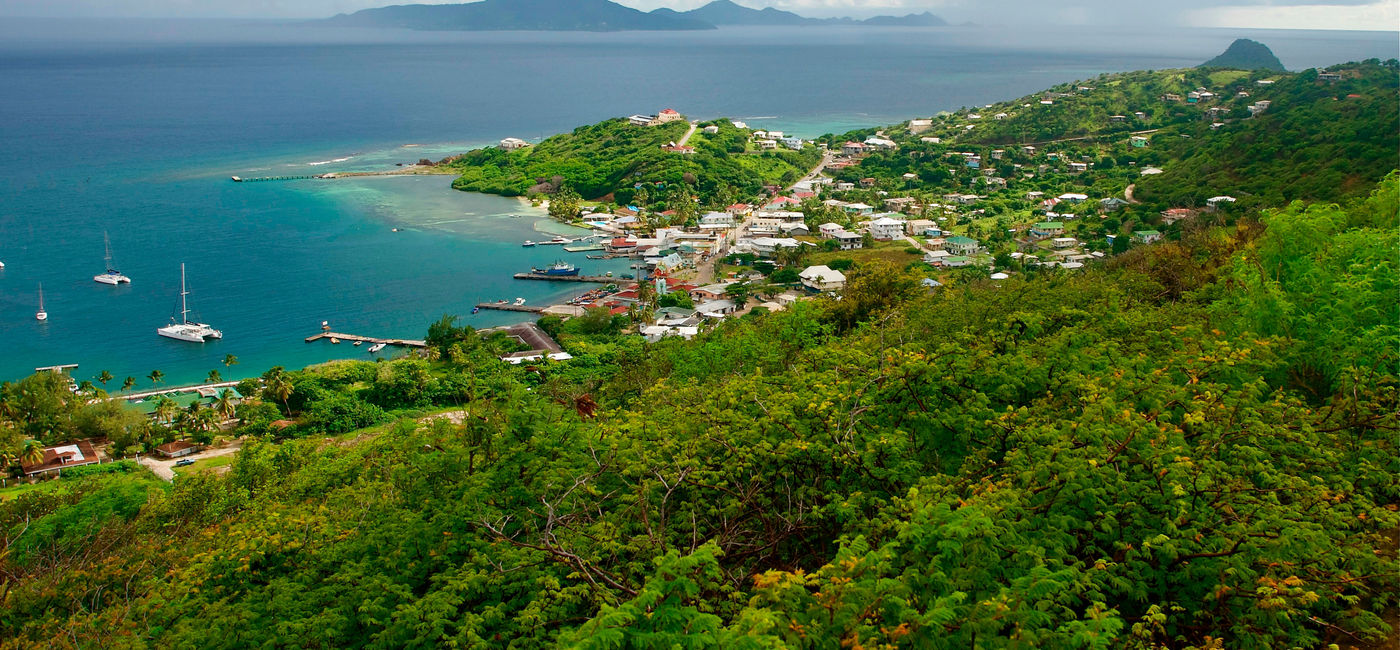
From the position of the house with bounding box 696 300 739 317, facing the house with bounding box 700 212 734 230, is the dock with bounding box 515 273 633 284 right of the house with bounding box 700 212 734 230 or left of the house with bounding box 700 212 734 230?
left

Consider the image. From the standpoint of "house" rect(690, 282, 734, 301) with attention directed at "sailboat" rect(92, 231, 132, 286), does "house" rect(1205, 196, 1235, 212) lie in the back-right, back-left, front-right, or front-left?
back-right

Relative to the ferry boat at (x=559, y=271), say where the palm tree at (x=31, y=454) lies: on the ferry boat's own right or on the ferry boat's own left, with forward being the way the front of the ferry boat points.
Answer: on the ferry boat's own left

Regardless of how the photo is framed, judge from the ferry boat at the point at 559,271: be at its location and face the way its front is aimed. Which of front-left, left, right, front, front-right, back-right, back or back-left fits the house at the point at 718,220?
back-right

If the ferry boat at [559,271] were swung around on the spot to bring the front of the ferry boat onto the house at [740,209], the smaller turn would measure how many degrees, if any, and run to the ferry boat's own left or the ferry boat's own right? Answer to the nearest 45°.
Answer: approximately 135° to the ferry boat's own right

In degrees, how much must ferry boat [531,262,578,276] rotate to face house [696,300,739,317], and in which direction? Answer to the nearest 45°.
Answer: approximately 45° to its right

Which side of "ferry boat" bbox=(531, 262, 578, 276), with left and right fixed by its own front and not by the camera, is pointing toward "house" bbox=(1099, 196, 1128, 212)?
front

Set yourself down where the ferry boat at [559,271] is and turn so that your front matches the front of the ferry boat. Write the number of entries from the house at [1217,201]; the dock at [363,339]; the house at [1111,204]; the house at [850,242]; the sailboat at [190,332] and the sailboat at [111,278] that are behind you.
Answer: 3
